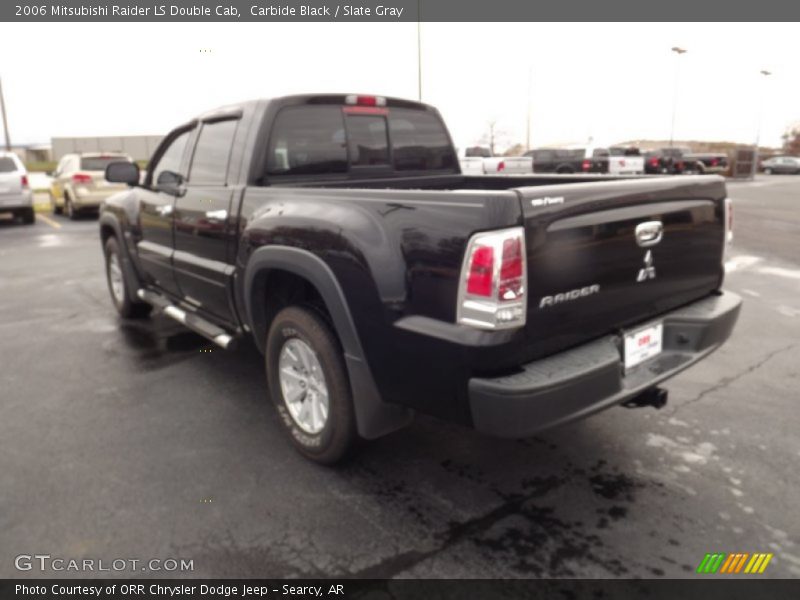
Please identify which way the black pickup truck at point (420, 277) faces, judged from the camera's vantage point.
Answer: facing away from the viewer and to the left of the viewer

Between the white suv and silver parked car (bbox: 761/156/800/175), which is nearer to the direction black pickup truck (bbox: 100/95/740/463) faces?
the white suv

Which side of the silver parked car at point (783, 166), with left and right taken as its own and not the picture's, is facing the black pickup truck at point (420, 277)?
left

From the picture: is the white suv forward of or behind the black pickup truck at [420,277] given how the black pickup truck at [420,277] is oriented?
forward

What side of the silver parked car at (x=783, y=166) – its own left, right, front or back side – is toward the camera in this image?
left

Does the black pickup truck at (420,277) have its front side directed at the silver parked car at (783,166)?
no

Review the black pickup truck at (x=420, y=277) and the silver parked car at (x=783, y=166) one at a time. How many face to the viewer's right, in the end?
0

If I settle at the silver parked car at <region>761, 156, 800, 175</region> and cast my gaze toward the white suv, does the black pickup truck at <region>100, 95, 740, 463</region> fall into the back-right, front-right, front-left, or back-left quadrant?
front-left

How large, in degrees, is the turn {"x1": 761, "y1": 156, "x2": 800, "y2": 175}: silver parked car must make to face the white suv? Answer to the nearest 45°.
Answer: approximately 90° to its left
